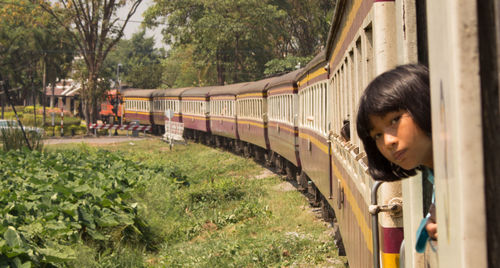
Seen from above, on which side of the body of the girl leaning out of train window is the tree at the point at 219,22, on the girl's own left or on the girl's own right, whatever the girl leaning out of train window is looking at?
on the girl's own right

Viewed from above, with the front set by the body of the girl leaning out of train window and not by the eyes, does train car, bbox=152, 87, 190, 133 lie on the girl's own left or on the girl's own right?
on the girl's own right

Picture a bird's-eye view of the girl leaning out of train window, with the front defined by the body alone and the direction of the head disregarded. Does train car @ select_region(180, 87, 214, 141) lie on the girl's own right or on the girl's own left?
on the girl's own right

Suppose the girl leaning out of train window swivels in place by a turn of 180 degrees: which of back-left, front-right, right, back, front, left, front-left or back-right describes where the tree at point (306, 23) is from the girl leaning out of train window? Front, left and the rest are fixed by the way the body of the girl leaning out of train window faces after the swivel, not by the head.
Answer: front-left

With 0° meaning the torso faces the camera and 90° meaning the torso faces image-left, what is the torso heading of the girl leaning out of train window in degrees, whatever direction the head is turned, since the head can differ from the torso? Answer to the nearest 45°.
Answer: approximately 45°

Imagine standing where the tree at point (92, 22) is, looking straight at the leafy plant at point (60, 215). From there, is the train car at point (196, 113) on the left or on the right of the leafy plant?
left

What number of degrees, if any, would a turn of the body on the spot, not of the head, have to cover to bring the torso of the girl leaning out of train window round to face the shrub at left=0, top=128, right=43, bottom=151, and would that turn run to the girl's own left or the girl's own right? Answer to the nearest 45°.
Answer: approximately 90° to the girl's own right
